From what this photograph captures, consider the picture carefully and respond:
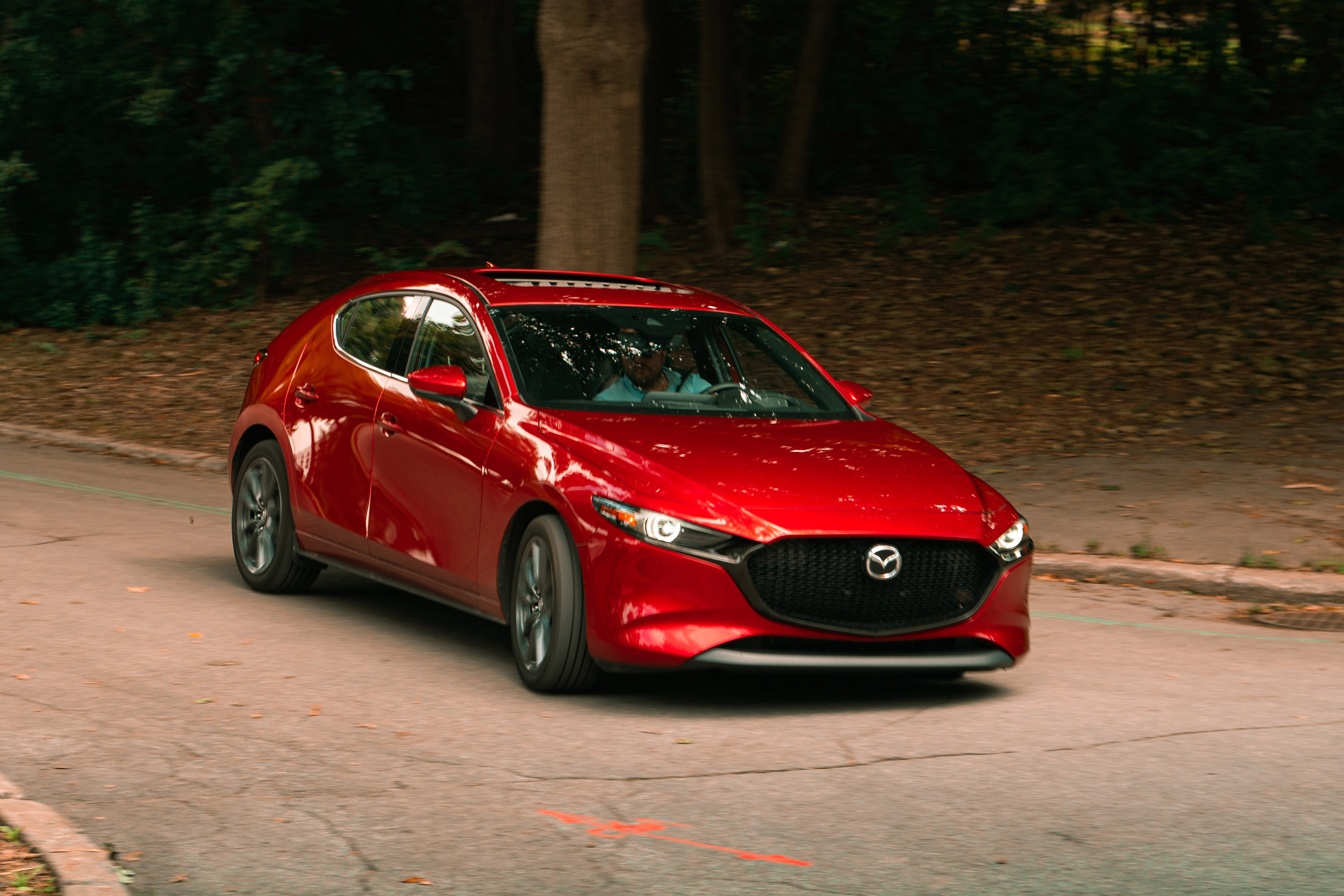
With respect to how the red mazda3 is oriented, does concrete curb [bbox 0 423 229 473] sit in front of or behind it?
behind

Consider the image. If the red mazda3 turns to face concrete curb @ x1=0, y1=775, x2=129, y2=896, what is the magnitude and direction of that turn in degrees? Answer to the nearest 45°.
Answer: approximately 90° to its right

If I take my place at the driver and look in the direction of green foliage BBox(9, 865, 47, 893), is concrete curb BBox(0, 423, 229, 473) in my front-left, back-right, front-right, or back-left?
back-right

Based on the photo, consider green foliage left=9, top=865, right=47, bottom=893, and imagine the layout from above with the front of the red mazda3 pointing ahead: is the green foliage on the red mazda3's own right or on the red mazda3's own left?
on the red mazda3's own right

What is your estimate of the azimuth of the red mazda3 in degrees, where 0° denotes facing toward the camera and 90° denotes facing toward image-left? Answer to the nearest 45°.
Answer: approximately 315°

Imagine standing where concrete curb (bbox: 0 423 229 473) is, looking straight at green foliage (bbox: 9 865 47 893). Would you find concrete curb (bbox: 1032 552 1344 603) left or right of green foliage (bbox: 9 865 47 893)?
left

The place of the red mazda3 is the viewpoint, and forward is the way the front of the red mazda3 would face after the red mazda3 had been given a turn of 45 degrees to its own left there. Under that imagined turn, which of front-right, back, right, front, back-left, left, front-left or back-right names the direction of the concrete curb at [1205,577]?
front-left

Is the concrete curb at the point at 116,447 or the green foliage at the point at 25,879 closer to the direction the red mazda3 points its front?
the green foliage
